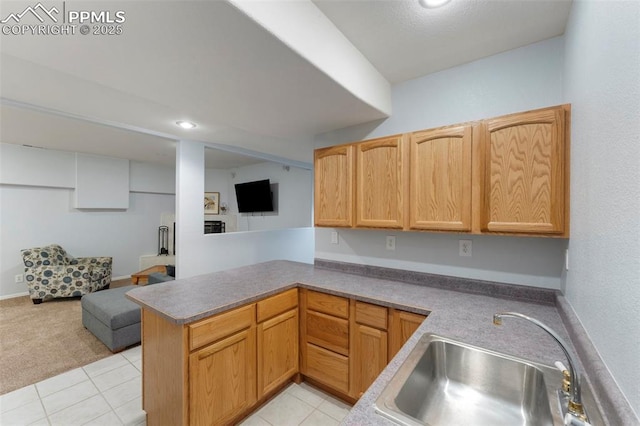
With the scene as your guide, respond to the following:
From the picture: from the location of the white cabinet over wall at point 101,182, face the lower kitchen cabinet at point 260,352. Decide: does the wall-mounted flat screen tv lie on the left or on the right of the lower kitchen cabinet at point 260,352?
left

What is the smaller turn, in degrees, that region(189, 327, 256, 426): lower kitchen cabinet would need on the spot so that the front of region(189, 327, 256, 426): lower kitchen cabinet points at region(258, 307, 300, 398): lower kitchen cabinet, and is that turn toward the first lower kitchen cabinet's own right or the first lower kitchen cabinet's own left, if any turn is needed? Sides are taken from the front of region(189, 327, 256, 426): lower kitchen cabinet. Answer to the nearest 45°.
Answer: approximately 90° to the first lower kitchen cabinet's own left

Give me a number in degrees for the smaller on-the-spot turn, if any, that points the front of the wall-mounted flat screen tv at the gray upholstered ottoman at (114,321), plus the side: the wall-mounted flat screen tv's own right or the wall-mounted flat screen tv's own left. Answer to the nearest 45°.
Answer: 0° — it already faces it

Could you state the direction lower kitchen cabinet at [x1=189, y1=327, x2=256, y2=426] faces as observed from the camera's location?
facing the viewer and to the right of the viewer

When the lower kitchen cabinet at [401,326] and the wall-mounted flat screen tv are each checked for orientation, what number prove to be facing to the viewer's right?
0

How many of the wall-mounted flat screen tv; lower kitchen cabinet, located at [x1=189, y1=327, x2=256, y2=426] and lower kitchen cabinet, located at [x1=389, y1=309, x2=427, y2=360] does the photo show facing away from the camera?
0

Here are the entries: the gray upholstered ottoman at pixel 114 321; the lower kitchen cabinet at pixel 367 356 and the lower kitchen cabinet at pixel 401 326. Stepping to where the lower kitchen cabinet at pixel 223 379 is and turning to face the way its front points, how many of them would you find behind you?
1

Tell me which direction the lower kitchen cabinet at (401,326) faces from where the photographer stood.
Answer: facing the viewer and to the left of the viewer

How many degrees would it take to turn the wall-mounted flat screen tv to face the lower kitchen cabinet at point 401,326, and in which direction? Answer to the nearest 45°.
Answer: approximately 45° to its left

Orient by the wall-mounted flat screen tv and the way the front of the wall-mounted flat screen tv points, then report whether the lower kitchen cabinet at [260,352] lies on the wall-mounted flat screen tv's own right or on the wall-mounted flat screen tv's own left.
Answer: on the wall-mounted flat screen tv's own left
